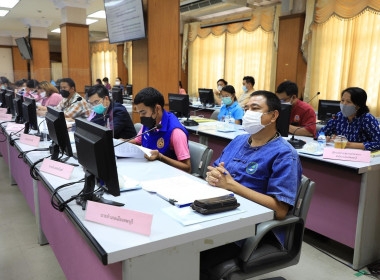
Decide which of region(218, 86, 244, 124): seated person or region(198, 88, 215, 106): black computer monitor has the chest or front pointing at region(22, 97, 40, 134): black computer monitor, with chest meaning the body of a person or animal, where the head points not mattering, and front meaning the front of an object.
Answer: the seated person

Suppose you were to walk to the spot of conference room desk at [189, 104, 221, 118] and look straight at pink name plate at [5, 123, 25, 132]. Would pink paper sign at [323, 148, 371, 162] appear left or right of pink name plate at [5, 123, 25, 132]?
left

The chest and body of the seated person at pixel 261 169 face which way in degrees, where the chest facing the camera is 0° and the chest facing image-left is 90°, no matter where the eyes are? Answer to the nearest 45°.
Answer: approximately 45°

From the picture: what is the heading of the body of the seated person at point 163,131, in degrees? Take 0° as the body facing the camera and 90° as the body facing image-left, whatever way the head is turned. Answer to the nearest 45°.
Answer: approximately 45°

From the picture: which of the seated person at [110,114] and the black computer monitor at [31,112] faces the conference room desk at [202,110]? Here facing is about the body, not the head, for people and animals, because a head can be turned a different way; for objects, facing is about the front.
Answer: the black computer monitor

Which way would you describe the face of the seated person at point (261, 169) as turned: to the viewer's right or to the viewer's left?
to the viewer's left

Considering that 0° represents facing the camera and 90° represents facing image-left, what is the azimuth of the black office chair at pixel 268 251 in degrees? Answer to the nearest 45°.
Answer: approximately 90°

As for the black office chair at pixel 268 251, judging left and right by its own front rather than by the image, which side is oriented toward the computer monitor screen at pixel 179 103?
right

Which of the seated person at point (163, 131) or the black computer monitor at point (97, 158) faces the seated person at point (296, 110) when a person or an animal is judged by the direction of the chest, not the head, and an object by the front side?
the black computer monitor

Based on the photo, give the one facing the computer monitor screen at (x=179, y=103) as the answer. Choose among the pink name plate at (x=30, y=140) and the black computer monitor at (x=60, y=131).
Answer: the black computer monitor

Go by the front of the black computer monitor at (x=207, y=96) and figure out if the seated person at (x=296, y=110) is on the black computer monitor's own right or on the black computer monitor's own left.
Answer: on the black computer monitor's own right
